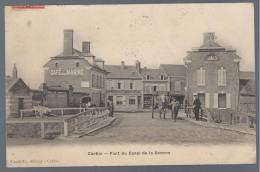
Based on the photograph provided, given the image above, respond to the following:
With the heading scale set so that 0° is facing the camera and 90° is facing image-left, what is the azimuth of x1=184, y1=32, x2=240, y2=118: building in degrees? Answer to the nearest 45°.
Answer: approximately 0°

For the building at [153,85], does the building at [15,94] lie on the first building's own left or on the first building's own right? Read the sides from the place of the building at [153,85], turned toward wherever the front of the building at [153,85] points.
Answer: on the first building's own right
